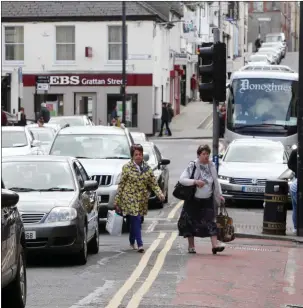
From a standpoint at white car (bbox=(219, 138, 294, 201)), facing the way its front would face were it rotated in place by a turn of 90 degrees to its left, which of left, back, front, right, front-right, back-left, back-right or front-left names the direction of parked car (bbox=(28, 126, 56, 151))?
back-left

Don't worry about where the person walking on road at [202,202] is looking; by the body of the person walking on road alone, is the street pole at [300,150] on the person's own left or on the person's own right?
on the person's own left

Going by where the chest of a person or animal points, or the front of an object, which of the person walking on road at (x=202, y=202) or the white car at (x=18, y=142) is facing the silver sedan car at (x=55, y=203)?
the white car

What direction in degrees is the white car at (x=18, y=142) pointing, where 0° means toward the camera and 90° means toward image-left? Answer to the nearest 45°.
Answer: approximately 0°

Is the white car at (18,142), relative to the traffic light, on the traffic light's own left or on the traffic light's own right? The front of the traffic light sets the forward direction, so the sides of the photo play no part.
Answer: on the traffic light's own right

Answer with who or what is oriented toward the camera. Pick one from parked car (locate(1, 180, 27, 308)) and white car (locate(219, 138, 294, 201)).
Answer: the white car

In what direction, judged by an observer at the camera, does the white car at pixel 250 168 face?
facing the viewer

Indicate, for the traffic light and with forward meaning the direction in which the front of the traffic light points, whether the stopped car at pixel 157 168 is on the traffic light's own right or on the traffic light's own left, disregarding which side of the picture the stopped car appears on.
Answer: on the traffic light's own right

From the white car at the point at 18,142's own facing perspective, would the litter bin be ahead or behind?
ahead

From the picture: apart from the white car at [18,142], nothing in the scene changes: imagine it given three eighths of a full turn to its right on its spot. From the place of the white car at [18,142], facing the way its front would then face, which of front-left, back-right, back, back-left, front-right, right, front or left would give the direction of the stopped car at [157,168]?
back
